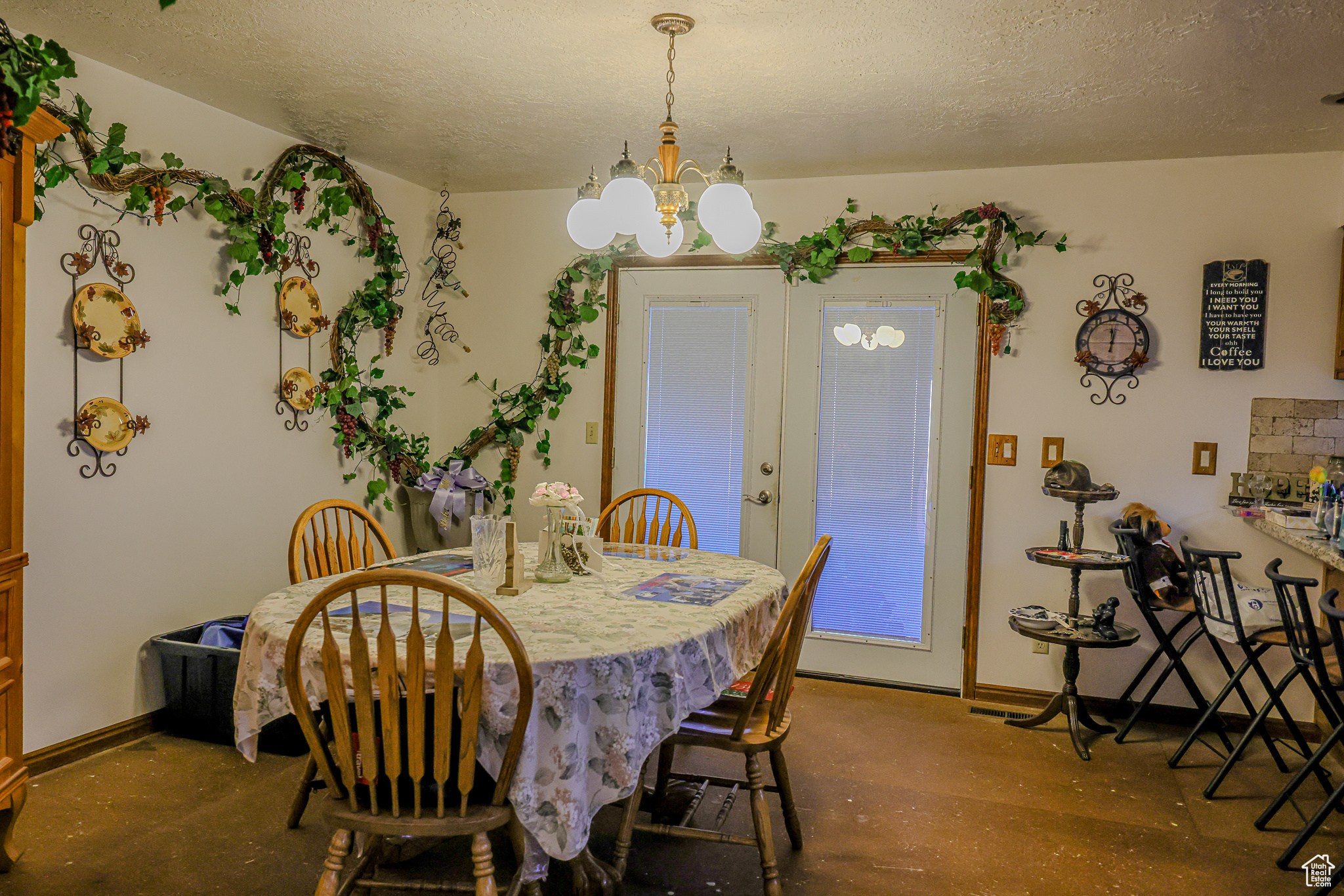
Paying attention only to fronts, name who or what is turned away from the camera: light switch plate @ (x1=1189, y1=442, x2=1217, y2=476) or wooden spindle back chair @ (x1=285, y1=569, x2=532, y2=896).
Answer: the wooden spindle back chair

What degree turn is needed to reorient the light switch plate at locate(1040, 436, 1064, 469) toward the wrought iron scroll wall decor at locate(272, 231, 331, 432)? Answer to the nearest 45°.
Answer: approximately 45° to its right

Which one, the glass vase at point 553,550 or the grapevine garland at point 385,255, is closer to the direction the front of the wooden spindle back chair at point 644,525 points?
the glass vase

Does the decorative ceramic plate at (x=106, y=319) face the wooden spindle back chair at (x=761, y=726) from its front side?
yes

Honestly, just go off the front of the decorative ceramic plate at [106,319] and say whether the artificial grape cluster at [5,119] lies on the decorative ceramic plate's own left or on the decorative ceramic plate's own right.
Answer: on the decorative ceramic plate's own right

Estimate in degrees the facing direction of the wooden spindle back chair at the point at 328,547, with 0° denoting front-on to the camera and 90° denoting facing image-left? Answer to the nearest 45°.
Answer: approximately 315°

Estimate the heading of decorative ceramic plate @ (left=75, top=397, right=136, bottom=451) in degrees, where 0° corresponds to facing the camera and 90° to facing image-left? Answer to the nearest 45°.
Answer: approximately 315°

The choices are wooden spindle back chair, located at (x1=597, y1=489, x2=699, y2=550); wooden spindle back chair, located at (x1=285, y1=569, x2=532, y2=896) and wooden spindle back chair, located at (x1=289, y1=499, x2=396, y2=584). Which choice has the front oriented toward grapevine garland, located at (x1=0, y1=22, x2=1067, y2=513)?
wooden spindle back chair, located at (x1=285, y1=569, x2=532, y2=896)

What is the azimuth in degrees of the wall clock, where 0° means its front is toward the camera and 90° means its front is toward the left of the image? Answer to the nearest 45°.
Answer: approximately 0°
